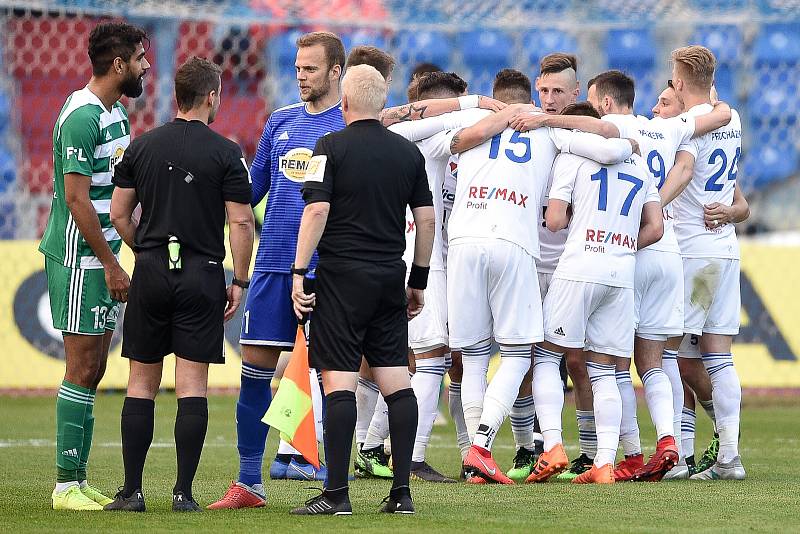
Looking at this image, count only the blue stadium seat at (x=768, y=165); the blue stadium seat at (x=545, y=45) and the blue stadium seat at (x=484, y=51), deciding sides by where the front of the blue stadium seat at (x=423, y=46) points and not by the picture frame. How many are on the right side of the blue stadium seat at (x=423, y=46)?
0

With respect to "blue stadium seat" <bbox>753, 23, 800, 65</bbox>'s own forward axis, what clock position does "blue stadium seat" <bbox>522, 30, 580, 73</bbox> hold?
"blue stadium seat" <bbox>522, 30, 580, 73</bbox> is roughly at 2 o'clock from "blue stadium seat" <bbox>753, 23, 800, 65</bbox>.

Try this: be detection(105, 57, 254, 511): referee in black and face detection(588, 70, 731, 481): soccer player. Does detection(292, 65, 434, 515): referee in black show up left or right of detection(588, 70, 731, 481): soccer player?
right

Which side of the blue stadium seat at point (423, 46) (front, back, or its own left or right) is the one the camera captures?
front

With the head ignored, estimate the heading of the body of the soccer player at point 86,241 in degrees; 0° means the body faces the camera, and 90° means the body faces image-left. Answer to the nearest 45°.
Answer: approximately 270°

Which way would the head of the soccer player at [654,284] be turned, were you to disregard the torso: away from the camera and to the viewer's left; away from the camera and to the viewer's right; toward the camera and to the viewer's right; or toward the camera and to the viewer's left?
away from the camera and to the viewer's left

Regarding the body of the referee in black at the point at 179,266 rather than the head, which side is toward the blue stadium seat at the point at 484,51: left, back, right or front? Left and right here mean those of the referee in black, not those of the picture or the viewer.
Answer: front

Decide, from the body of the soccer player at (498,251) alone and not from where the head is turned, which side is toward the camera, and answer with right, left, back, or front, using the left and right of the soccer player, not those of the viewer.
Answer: back

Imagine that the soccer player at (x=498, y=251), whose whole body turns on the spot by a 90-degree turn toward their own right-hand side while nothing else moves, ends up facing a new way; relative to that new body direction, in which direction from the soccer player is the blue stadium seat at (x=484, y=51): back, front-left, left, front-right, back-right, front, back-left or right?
left

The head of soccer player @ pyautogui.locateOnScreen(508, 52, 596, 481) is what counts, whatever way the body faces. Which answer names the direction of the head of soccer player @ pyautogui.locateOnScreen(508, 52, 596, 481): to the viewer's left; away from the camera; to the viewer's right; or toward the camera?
toward the camera

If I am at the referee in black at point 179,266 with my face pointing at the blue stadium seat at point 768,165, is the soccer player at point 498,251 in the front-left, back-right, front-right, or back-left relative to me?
front-right

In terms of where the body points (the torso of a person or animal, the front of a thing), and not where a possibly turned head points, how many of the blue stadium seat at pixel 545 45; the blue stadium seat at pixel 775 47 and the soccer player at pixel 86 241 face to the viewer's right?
1

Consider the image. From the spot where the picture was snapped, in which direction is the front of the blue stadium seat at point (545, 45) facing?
facing the viewer

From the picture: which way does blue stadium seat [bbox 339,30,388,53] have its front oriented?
toward the camera

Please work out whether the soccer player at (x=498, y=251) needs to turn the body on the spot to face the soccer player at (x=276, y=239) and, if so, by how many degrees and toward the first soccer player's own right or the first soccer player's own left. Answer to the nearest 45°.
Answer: approximately 135° to the first soccer player's own left

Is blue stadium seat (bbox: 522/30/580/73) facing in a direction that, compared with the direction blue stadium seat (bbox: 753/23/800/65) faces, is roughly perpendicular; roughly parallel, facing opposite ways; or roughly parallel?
roughly parallel

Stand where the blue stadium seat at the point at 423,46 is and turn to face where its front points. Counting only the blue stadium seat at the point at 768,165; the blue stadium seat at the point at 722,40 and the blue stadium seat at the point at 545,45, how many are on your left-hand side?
3

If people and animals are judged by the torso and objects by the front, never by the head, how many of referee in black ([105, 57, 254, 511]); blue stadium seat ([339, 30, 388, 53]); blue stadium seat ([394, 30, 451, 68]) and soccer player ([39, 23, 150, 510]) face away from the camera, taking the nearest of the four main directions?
1

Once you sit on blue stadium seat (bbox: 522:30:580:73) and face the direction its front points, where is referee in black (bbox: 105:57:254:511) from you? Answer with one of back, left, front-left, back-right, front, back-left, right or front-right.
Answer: front

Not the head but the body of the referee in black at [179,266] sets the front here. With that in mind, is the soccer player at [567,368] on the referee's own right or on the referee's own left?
on the referee's own right

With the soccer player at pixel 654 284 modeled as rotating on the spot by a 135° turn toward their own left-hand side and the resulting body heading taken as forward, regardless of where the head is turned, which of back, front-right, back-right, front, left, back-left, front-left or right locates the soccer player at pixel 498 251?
front-right

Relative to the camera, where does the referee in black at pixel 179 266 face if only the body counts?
away from the camera
